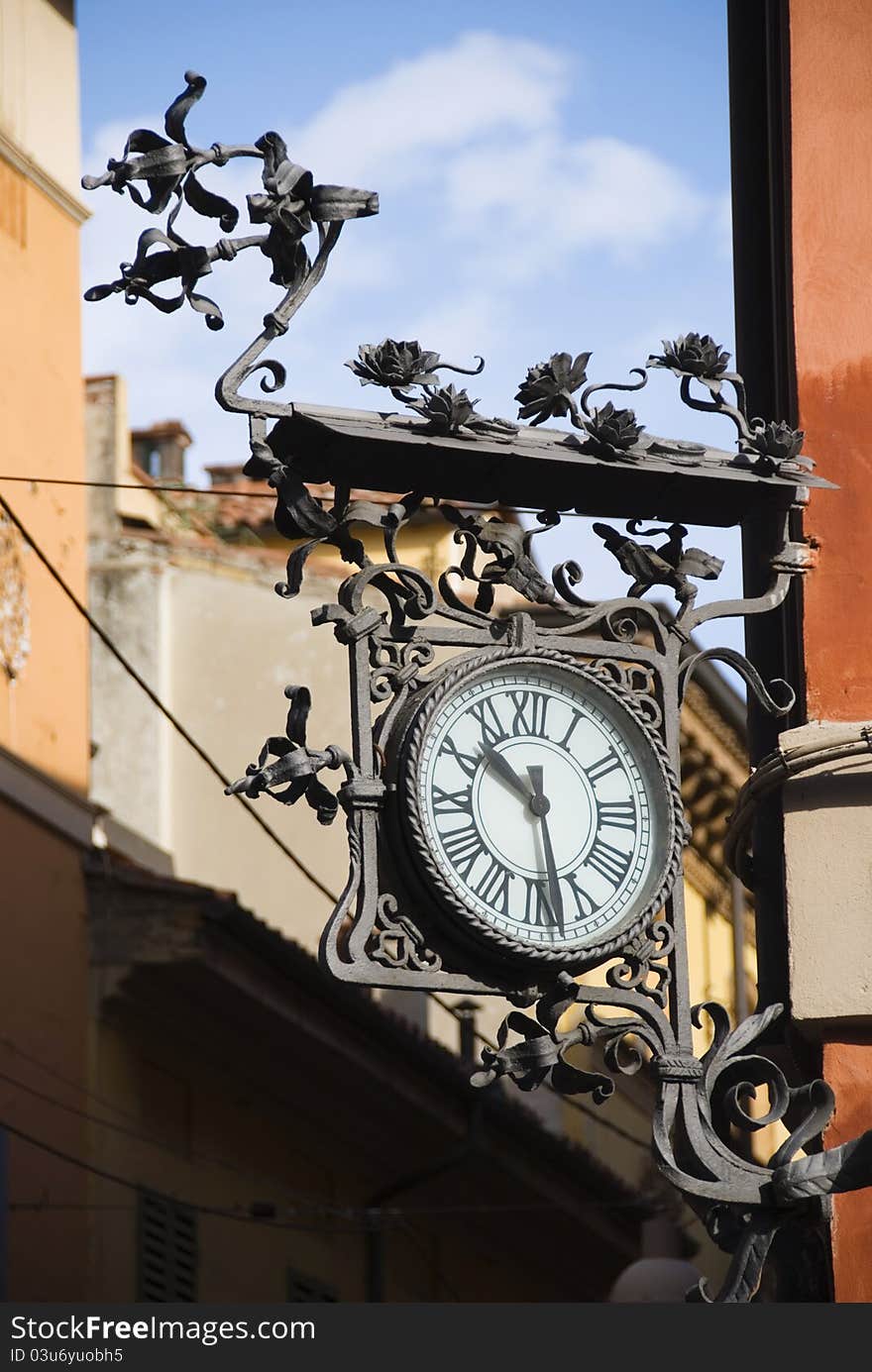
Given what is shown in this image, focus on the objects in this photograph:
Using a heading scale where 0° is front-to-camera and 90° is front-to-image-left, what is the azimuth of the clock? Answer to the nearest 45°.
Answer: approximately 315°

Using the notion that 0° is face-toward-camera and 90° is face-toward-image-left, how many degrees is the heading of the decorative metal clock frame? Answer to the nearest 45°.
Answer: approximately 315°
